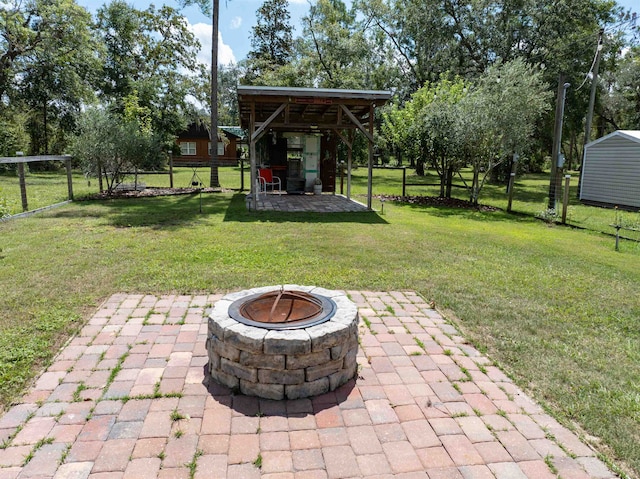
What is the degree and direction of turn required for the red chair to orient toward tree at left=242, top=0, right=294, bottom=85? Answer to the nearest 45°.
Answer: approximately 135° to its left

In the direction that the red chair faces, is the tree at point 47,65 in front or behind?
behind

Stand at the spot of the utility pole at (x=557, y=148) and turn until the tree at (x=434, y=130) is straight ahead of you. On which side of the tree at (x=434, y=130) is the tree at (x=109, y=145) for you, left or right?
left

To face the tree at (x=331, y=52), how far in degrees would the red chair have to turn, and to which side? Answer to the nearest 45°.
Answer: approximately 135° to its left

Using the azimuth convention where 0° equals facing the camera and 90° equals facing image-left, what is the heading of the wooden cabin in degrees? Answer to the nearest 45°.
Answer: approximately 0°

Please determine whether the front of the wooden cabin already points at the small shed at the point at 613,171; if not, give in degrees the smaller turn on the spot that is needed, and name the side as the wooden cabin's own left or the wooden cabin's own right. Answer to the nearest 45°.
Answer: approximately 45° to the wooden cabin's own left

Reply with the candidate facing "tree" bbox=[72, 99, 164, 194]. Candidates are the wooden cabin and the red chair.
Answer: the wooden cabin
